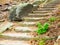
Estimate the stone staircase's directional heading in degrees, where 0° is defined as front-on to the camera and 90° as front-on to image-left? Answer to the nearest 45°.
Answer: approximately 45°
